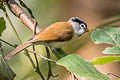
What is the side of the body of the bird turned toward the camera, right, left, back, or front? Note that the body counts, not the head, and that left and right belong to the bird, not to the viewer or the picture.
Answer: right
